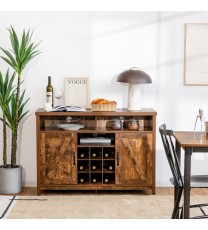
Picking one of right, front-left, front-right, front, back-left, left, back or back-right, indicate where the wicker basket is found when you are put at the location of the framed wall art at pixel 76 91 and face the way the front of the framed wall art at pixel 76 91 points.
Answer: front-left

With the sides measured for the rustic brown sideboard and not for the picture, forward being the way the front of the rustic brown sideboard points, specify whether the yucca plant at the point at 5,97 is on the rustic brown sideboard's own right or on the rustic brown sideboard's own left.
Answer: on the rustic brown sideboard's own right

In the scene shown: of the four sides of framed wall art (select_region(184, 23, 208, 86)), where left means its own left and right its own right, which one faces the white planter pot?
right

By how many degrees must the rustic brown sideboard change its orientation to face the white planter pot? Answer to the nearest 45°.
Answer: approximately 90° to its right

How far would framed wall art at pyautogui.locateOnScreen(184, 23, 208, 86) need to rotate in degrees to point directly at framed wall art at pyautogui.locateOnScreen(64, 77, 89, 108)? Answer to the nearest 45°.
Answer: approximately 90° to its right

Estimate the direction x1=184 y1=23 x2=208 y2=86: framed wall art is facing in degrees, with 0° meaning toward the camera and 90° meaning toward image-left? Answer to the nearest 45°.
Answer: approximately 0°

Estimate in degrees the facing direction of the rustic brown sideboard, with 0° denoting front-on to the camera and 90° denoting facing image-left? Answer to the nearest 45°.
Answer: approximately 0°

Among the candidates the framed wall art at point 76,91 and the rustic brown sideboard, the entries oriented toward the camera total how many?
2

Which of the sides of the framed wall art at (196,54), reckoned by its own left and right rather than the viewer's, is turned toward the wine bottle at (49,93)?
right

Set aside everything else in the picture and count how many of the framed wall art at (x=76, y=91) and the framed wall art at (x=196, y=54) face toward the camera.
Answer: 2
